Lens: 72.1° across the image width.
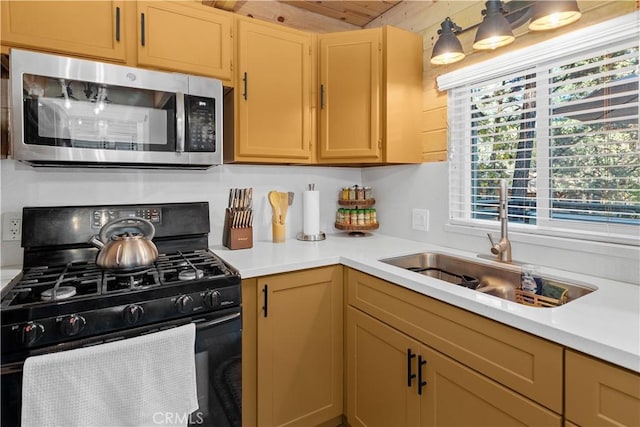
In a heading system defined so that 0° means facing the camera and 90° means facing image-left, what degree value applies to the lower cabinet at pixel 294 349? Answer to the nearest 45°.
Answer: approximately 315°

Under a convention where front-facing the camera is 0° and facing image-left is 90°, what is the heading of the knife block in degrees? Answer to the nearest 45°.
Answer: approximately 315°

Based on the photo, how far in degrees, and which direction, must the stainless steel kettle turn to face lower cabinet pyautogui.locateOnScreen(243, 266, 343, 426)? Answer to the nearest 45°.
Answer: approximately 180°

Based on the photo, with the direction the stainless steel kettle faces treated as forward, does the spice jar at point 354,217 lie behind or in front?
behind

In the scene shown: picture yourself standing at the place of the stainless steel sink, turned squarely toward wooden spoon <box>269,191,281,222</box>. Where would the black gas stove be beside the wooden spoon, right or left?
left

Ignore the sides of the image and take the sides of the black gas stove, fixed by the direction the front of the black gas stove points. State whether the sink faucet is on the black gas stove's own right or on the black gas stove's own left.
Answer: on the black gas stove's own left

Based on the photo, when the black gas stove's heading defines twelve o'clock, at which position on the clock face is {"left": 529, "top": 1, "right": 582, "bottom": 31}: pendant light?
The pendant light is roughly at 10 o'clock from the black gas stove.

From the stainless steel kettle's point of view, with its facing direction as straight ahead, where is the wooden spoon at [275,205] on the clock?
The wooden spoon is roughly at 5 o'clock from the stainless steel kettle.

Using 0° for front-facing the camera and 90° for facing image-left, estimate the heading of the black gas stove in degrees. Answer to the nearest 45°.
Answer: approximately 0°

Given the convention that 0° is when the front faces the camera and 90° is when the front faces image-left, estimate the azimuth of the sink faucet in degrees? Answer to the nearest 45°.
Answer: approximately 45°
